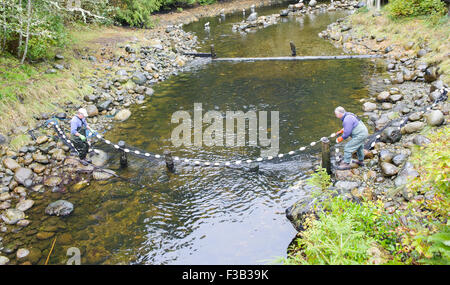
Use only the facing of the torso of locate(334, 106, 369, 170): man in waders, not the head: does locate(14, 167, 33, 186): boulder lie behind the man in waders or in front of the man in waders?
in front

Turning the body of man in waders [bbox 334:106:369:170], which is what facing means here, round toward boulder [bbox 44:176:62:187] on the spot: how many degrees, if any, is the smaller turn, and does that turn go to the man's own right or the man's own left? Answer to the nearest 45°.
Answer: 0° — they already face it

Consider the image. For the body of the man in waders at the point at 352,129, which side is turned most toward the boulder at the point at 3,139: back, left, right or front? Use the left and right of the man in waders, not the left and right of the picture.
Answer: front

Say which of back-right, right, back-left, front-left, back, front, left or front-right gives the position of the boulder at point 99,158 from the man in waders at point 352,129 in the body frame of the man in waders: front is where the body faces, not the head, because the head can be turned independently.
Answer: front

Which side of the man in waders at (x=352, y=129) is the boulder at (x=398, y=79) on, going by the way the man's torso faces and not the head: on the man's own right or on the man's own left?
on the man's own right

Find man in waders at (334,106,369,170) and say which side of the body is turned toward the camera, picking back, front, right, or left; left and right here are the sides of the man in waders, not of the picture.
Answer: left

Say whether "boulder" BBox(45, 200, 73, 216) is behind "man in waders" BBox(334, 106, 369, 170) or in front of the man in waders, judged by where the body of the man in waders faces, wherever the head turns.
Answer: in front

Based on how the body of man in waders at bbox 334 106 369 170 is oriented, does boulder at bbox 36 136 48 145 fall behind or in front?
in front

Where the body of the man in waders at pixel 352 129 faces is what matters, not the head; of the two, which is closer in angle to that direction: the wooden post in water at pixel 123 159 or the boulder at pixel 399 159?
the wooden post in water

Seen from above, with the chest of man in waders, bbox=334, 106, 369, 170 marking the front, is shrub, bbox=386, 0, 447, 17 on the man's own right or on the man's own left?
on the man's own right

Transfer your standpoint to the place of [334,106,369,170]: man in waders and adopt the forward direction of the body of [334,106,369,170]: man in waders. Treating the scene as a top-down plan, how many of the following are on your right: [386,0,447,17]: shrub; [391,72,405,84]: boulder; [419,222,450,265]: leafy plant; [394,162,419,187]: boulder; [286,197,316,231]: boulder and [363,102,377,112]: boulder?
3

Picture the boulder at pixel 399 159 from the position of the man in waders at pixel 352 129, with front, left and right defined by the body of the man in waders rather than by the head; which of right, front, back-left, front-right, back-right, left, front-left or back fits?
back

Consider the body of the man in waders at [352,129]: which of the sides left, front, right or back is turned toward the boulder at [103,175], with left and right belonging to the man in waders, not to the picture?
front

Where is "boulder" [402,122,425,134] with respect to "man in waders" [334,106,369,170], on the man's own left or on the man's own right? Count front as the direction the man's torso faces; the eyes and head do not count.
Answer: on the man's own right
